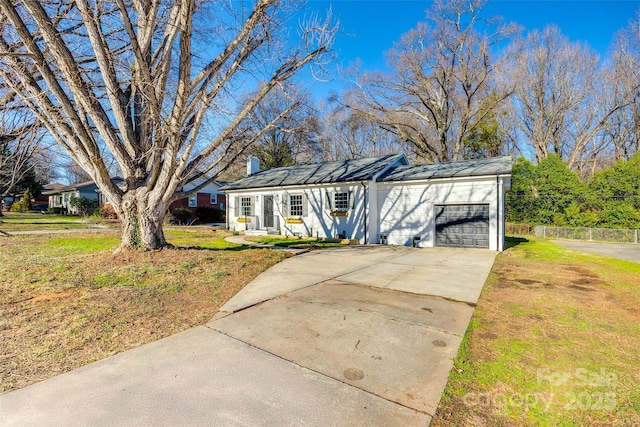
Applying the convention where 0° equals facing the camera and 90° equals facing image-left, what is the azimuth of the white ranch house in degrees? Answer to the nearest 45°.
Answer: approximately 45°

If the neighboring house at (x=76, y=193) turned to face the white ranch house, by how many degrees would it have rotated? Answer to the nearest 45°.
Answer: approximately 45° to its left

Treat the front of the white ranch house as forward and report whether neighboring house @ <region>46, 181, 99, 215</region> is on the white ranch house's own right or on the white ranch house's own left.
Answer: on the white ranch house's own right

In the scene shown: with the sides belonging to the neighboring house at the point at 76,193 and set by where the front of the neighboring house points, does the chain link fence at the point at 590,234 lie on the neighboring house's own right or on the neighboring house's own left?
on the neighboring house's own left

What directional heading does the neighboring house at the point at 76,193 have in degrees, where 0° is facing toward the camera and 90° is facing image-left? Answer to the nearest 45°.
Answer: approximately 45°

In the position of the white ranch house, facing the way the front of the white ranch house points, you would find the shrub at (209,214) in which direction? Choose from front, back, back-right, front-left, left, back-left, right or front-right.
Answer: right

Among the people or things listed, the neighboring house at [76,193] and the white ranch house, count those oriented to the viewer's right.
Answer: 0

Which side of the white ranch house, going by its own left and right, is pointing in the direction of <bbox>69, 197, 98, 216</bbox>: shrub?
right

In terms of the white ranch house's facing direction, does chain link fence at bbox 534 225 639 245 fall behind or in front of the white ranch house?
behind

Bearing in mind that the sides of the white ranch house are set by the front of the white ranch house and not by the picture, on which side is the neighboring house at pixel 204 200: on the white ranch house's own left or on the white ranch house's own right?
on the white ranch house's own right

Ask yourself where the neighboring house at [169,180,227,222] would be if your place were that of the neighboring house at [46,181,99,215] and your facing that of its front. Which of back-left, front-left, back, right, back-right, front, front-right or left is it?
left

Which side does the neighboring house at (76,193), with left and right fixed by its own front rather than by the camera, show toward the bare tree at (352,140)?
left

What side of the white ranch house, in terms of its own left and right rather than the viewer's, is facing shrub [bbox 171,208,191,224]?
right

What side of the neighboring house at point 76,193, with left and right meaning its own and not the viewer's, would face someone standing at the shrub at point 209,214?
left
